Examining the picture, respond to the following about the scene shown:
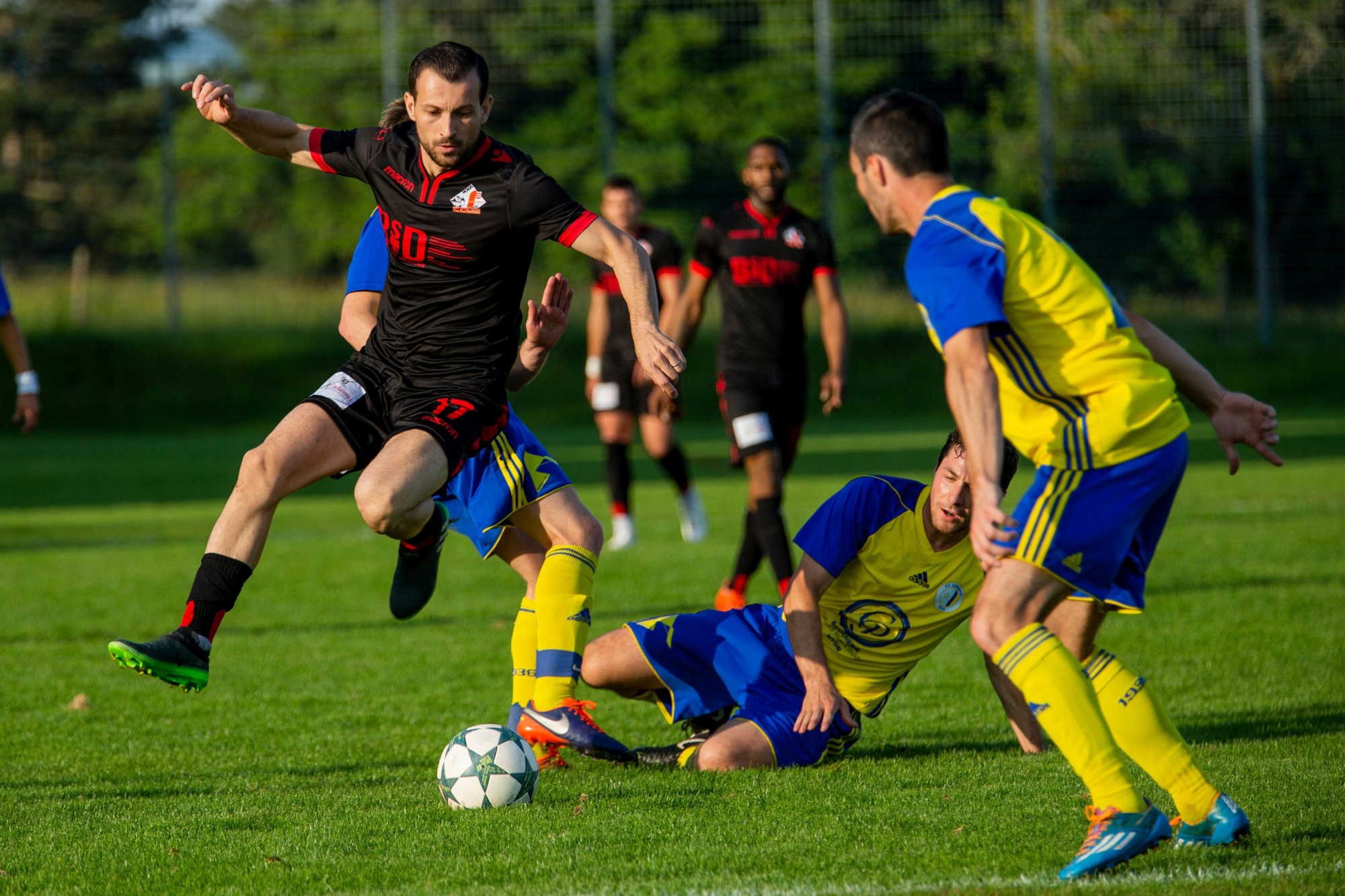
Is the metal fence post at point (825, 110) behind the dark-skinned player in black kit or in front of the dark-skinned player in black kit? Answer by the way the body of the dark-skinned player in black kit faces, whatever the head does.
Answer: behind

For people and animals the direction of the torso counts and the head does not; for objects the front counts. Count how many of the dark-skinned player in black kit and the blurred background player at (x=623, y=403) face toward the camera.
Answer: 2

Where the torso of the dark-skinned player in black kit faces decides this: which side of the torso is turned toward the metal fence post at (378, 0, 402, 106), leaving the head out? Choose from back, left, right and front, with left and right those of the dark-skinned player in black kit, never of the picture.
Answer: back

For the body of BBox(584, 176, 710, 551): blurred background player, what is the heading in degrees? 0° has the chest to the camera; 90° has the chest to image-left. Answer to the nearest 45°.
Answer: approximately 0°

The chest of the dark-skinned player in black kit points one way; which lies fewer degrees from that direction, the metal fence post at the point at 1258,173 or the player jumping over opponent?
the player jumping over opponent

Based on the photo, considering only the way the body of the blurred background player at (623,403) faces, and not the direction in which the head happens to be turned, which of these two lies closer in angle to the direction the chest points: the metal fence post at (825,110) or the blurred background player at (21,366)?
the blurred background player
